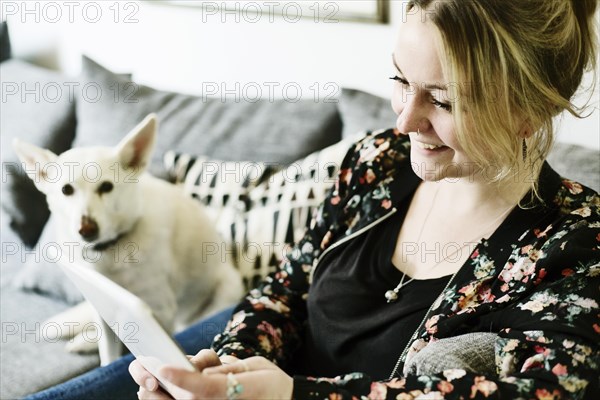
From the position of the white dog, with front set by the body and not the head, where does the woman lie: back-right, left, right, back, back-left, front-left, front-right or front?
left

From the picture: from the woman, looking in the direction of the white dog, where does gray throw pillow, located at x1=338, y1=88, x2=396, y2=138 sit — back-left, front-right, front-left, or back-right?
front-right

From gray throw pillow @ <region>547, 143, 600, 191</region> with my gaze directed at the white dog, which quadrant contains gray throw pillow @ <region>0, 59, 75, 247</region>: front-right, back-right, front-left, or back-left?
front-right

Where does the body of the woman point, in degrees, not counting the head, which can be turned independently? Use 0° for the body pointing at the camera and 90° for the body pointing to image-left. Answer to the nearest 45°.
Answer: approximately 45°

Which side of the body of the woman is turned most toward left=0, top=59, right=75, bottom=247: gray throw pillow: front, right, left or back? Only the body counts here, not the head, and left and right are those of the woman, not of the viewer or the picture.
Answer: right

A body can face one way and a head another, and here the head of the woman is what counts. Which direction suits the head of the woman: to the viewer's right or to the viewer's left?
to the viewer's left

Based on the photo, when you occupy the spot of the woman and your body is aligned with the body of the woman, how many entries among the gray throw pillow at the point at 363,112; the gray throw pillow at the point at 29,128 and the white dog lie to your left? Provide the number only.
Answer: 0

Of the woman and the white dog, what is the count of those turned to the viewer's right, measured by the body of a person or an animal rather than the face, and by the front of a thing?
0

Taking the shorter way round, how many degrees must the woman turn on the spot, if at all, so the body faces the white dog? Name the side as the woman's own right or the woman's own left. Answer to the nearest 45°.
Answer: approximately 90° to the woman's own right

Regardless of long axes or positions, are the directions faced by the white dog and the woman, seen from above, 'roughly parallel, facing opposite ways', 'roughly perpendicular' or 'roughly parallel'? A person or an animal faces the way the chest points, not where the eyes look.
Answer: roughly parallel

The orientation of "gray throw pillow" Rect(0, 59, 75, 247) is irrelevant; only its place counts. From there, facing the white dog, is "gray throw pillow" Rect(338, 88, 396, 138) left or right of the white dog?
left
